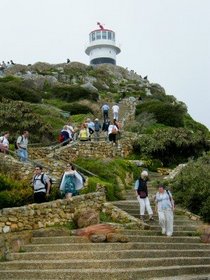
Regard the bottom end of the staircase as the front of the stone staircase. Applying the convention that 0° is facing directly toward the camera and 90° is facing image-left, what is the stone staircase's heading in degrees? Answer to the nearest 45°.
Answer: approximately 0°

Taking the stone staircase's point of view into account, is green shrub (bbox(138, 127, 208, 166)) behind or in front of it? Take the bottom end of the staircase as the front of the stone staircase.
behind

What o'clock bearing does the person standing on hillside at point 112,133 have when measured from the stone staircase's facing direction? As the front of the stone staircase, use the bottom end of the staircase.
The person standing on hillside is roughly at 6 o'clock from the stone staircase.

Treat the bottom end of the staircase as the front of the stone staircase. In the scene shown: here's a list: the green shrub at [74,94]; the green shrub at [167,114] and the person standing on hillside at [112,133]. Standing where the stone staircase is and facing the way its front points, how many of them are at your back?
3

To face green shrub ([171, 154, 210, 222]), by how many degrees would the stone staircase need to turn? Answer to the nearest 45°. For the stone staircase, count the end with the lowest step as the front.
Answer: approximately 135° to its left

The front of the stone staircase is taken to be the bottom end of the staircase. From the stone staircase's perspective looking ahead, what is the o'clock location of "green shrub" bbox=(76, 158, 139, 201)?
The green shrub is roughly at 6 o'clock from the stone staircase.

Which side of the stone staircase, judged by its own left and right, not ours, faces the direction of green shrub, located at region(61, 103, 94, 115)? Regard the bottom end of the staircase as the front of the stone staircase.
back

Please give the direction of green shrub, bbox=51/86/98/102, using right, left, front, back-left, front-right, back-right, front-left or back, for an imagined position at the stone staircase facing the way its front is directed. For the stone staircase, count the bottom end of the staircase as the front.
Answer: back

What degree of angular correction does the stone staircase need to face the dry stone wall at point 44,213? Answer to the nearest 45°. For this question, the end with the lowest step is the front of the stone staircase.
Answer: approximately 135° to its right
